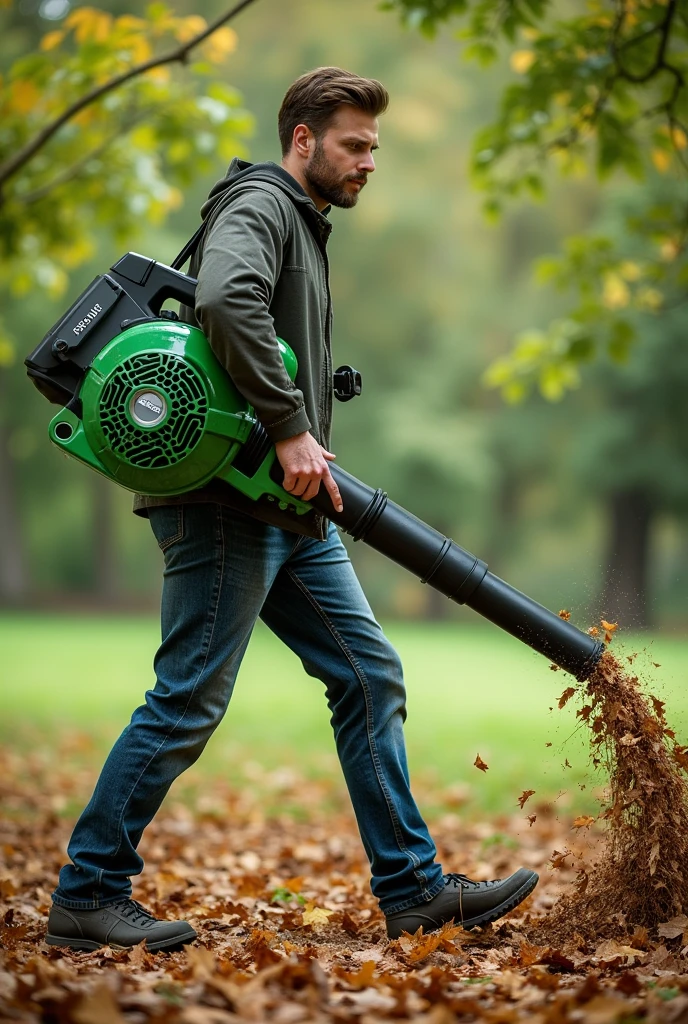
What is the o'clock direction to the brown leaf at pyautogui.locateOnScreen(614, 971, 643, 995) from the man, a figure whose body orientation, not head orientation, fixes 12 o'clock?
The brown leaf is roughly at 1 o'clock from the man.

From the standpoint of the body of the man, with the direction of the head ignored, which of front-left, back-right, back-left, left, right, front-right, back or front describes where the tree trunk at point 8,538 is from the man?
left

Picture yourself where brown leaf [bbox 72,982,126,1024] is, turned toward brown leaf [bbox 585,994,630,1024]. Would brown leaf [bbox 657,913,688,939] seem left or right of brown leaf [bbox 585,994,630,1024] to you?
left

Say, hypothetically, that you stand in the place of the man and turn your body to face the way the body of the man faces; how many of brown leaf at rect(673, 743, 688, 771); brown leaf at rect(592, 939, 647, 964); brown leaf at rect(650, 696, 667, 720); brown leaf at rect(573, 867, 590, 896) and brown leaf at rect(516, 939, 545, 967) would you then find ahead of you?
5

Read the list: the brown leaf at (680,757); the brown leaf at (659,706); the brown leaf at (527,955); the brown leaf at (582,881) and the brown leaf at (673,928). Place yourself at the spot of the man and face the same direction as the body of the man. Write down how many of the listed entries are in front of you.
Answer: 5

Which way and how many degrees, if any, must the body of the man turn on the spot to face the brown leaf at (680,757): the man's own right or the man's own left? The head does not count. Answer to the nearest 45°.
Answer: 0° — they already face it

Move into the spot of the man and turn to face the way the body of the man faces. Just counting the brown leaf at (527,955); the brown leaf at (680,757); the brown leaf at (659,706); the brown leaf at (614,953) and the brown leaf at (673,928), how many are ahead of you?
5

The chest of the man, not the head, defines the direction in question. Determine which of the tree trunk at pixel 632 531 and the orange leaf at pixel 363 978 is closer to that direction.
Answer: the orange leaf

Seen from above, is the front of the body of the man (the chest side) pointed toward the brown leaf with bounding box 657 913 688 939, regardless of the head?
yes

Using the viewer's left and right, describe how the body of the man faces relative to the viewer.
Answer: facing to the right of the viewer

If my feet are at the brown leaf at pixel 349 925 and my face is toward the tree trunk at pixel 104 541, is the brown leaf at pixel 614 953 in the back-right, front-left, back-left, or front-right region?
back-right

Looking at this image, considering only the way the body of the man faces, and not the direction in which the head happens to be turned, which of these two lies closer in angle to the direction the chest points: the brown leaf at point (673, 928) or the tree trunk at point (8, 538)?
the brown leaf

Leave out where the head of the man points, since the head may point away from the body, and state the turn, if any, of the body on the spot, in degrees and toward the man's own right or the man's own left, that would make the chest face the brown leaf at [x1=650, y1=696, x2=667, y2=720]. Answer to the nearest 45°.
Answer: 0° — they already face it

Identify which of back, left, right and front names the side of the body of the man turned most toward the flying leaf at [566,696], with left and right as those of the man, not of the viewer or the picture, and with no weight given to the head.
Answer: front

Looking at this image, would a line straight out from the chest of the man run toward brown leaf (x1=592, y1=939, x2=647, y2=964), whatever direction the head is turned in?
yes

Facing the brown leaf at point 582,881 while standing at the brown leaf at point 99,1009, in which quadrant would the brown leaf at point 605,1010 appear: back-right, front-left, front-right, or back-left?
front-right
